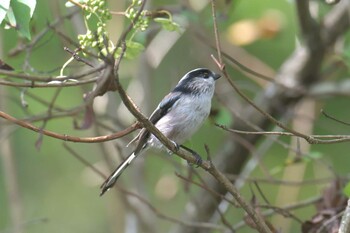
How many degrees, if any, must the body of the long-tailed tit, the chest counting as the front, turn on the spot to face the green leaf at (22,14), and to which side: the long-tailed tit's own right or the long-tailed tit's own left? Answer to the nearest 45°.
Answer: approximately 135° to the long-tailed tit's own right

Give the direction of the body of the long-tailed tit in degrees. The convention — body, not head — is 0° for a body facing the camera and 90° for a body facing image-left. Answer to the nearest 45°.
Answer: approximately 270°

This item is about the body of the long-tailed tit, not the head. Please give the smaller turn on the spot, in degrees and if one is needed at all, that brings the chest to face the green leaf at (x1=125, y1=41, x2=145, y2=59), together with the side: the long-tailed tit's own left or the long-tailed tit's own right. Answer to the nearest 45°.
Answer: approximately 135° to the long-tailed tit's own right
